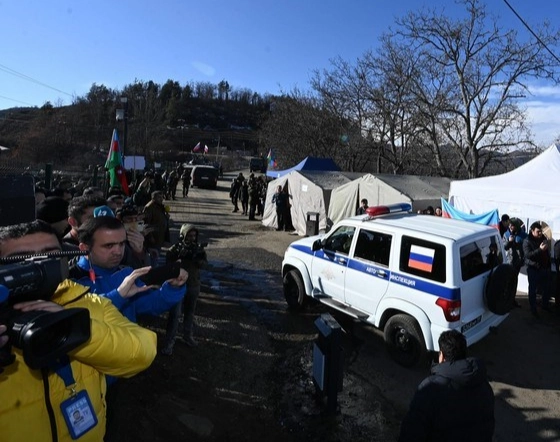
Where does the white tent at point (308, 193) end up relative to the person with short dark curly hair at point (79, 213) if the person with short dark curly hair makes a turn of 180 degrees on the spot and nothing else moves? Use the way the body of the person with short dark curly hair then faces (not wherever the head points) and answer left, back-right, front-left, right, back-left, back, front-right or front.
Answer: back-right

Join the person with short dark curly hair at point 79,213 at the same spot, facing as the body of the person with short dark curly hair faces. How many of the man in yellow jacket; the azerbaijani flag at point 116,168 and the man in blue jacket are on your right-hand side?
2

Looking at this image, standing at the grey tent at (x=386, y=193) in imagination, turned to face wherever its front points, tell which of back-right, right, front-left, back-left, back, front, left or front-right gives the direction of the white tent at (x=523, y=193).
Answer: left

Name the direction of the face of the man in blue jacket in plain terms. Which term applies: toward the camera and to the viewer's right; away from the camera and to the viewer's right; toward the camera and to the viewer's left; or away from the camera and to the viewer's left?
toward the camera and to the viewer's right

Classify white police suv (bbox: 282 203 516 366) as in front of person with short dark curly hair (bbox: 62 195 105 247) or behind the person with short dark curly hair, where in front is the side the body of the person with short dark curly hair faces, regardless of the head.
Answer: in front

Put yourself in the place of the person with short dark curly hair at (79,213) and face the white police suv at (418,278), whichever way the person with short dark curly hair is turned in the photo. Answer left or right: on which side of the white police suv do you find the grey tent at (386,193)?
left

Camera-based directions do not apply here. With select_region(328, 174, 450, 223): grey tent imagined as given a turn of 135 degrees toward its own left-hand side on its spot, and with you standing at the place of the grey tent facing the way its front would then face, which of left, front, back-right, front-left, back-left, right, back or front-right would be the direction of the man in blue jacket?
right

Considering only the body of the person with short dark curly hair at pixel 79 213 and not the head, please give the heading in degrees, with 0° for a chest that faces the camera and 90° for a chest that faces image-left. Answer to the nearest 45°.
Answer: approximately 270°

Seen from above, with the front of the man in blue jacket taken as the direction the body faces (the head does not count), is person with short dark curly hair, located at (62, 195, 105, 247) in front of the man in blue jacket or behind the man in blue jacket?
behind

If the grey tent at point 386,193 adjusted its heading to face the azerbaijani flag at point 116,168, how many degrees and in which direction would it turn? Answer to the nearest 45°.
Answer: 0° — it already faces it

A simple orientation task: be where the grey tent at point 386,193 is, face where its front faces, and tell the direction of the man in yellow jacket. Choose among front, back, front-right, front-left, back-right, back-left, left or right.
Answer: front-left

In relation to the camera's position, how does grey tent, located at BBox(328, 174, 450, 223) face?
facing the viewer and to the left of the viewer

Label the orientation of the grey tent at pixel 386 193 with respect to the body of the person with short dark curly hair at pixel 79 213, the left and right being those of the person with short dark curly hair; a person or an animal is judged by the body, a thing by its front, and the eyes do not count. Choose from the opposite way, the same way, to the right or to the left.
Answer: the opposite way

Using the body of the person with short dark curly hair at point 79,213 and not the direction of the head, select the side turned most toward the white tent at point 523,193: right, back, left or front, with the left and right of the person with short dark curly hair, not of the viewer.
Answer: front
